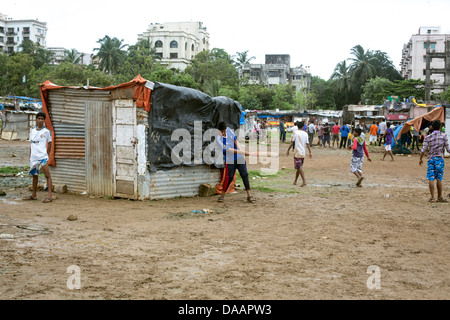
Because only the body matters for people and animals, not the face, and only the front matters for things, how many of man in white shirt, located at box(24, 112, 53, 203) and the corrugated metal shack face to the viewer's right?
0

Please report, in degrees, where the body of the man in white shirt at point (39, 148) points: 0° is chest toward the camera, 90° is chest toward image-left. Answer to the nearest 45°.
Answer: approximately 45°

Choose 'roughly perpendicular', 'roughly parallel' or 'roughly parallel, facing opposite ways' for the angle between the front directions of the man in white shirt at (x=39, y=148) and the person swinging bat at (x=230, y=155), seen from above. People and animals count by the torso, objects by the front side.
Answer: roughly perpendicular

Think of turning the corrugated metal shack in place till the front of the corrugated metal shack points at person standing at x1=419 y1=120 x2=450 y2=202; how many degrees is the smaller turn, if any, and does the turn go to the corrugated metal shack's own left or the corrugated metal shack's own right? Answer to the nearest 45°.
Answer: approximately 90° to the corrugated metal shack's own left

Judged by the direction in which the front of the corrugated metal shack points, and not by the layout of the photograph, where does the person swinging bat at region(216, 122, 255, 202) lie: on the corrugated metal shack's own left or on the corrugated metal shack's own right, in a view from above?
on the corrugated metal shack's own left

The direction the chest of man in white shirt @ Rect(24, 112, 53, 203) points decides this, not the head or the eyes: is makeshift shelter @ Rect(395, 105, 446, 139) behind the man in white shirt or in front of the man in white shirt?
behind
